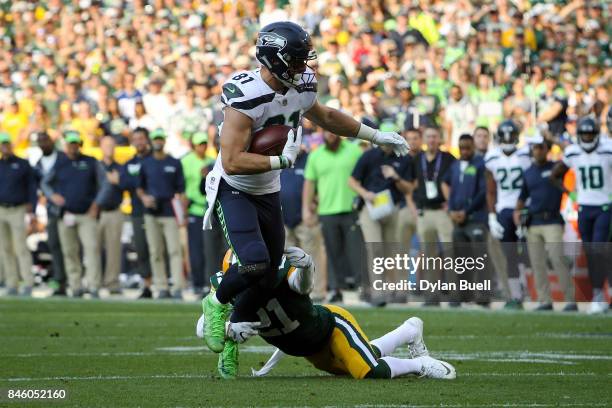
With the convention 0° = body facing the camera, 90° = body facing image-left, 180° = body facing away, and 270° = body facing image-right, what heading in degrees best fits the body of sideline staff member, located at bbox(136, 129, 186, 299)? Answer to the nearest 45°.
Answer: approximately 0°

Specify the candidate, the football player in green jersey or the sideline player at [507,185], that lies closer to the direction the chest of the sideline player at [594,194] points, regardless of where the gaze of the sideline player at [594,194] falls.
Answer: the football player in green jersey

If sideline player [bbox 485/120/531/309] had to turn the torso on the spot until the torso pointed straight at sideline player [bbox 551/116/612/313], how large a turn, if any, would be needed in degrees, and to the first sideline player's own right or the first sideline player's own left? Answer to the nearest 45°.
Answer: approximately 45° to the first sideline player's own left

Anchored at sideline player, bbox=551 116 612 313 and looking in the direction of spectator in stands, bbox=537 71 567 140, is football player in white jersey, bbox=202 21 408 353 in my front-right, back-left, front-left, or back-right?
back-left

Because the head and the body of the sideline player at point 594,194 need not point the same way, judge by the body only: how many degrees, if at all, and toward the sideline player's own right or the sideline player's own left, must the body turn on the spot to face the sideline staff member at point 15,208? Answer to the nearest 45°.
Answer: approximately 90° to the sideline player's own right

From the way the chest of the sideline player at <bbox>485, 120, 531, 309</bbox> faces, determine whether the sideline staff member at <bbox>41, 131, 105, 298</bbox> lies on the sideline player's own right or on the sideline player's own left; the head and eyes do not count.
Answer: on the sideline player's own right
